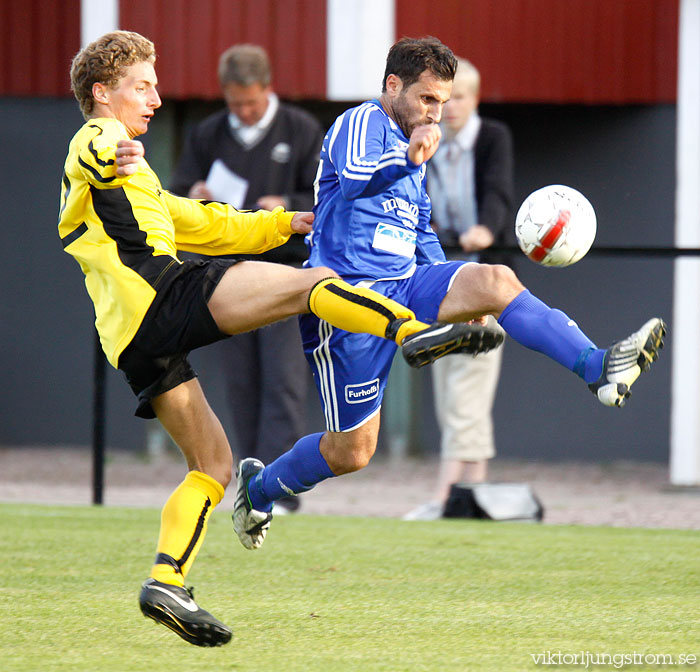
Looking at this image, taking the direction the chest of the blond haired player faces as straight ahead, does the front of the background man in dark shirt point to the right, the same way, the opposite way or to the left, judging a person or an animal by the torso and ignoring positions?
to the right

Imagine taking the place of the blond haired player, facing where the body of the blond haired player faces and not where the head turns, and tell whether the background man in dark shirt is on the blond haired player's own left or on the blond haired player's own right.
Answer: on the blond haired player's own left

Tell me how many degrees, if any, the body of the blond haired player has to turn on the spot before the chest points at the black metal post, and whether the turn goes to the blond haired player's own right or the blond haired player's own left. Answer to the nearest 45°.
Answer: approximately 90° to the blond haired player's own left

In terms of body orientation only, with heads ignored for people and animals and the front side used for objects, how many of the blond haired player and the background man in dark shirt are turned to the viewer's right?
1

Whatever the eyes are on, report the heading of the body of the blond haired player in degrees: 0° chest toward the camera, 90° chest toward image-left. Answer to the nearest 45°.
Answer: approximately 270°
